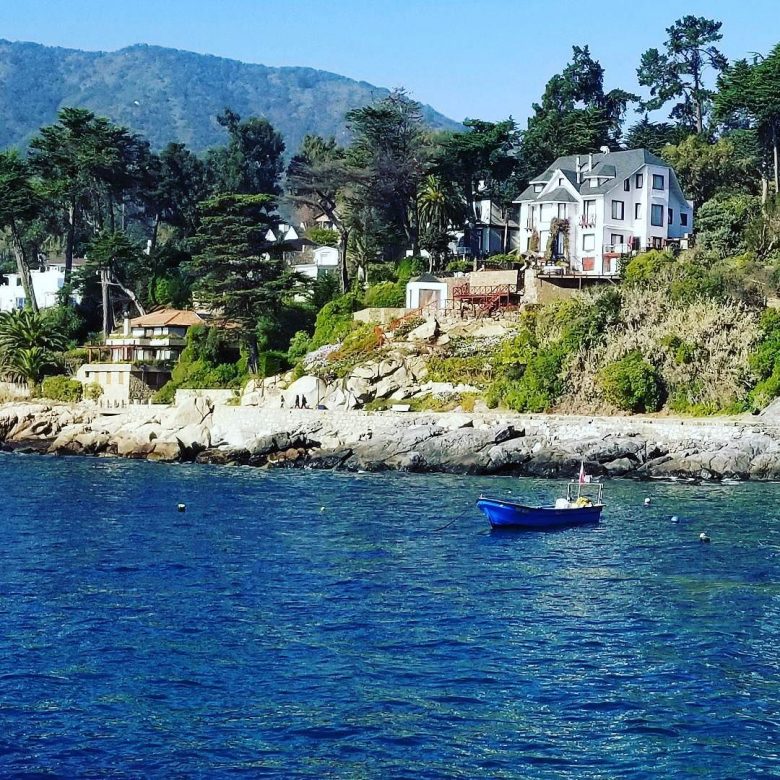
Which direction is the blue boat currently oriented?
to the viewer's left
